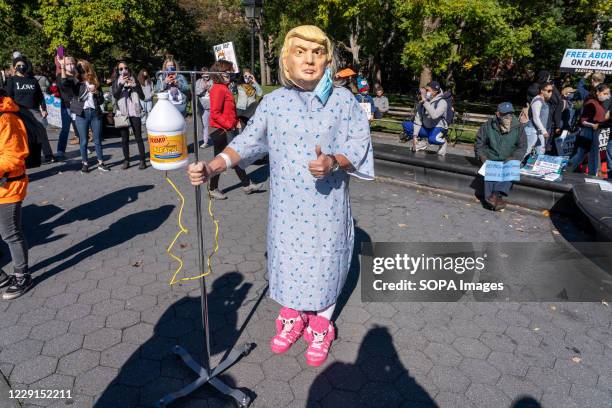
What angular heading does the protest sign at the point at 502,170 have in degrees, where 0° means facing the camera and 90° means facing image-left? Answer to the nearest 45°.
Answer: approximately 0°

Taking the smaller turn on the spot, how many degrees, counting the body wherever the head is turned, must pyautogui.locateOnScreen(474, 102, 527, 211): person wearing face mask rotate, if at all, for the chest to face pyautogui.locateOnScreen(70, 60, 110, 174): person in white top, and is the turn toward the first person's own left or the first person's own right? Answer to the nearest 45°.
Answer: approximately 90° to the first person's own right

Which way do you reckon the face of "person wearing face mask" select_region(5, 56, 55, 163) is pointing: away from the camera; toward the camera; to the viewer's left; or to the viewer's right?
toward the camera

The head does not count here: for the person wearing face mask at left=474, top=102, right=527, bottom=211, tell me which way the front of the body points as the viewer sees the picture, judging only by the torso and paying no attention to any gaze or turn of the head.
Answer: toward the camera

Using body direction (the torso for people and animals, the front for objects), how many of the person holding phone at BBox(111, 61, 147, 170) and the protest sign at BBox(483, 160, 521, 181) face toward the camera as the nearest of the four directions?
2

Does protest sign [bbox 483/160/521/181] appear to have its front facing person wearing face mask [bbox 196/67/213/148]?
no

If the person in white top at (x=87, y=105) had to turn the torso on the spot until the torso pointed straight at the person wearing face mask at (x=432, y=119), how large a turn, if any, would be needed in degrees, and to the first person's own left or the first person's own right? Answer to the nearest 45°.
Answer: approximately 90° to the first person's own left

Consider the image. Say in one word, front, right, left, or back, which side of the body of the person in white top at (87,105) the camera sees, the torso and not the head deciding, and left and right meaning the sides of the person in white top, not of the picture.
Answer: front

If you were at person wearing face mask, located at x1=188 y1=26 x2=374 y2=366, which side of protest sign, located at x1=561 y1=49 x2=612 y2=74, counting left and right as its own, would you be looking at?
front

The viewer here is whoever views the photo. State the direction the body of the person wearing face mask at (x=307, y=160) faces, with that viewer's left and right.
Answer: facing the viewer

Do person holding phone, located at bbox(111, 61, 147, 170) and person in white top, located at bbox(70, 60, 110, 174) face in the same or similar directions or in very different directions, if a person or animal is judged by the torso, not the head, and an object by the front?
same or similar directions

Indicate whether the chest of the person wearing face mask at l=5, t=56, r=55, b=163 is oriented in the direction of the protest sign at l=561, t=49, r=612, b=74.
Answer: no

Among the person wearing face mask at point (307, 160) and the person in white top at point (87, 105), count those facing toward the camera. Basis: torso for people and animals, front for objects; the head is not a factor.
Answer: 2

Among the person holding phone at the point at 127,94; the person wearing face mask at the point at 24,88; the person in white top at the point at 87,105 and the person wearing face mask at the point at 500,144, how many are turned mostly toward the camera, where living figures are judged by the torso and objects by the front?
4

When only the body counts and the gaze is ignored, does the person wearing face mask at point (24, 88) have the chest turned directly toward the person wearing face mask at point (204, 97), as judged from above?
no
